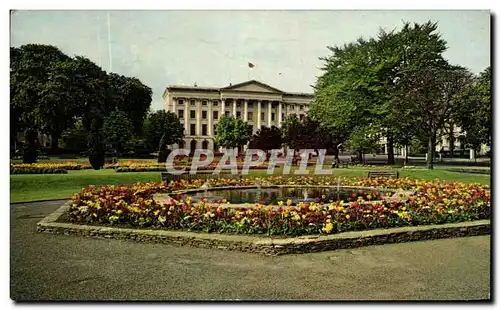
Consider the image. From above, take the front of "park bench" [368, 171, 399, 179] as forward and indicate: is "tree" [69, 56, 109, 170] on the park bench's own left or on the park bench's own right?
on the park bench's own right

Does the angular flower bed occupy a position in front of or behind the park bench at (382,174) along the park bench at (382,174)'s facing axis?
in front

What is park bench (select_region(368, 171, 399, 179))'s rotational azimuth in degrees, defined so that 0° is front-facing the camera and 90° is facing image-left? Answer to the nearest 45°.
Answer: approximately 0°

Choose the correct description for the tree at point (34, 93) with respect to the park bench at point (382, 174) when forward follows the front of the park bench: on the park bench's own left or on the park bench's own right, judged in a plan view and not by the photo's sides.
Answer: on the park bench's own right
